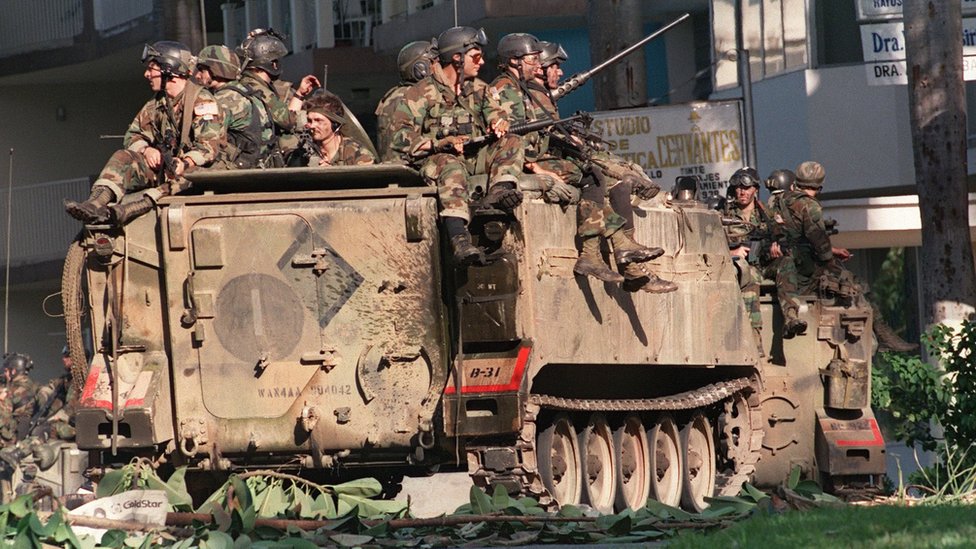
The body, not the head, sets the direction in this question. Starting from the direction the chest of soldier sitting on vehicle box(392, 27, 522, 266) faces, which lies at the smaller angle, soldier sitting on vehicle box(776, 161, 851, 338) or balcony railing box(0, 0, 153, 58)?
the soldier sitting on vehicle

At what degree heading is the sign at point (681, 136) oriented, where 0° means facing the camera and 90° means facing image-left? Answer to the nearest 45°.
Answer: approximately 0°

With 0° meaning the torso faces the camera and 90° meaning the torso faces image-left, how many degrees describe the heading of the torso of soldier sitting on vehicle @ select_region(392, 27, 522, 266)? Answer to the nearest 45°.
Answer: approximately 315°

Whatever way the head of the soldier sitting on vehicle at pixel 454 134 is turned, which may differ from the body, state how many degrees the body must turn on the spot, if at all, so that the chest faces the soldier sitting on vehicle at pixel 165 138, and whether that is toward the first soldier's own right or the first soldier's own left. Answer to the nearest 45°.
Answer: approximately 135° to the first soldier's own right

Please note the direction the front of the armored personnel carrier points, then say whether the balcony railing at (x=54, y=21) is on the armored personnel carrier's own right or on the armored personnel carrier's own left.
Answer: on the armored personnel carrier's own left

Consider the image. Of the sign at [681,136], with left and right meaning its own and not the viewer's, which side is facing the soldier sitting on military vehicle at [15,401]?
right

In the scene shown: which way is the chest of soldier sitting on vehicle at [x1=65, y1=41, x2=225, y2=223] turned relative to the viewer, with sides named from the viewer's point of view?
facing the viewer and to the left of the viewer
